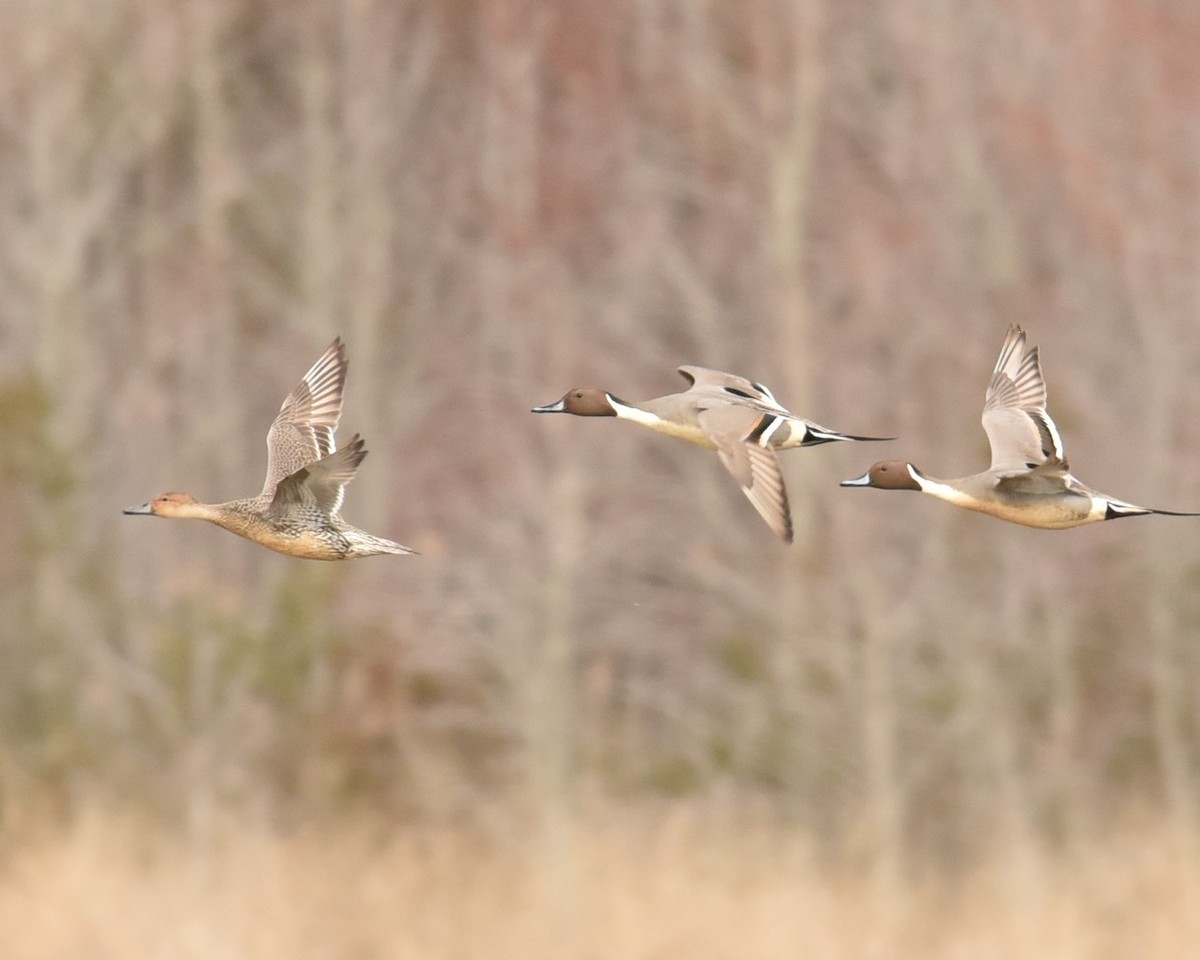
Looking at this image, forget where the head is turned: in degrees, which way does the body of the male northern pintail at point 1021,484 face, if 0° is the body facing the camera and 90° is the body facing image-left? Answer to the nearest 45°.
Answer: approximately 90°

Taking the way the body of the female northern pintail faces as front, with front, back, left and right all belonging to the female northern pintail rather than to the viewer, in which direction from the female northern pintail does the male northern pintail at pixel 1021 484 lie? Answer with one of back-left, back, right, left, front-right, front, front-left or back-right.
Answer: back

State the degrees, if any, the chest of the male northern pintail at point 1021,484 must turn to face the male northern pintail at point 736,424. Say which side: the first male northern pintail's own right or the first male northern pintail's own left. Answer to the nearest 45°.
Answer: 0° — it already faces it

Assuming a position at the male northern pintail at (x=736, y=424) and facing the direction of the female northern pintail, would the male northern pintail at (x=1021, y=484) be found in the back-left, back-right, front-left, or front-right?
back-left

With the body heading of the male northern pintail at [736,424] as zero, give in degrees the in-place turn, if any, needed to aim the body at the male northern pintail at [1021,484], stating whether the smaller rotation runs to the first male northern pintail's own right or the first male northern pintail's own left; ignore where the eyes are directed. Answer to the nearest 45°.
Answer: approximately 180°

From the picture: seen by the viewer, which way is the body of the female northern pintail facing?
to the viewer's left

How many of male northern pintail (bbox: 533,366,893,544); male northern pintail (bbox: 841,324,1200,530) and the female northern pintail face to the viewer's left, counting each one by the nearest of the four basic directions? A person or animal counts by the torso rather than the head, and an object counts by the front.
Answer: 3

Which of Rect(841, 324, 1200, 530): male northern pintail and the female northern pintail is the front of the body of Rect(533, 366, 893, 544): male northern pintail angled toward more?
the female northern pintail

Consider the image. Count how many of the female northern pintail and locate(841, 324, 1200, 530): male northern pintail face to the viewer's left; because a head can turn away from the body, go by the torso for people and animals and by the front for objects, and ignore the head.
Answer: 2

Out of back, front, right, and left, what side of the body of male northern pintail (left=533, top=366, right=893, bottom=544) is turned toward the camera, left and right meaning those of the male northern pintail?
left

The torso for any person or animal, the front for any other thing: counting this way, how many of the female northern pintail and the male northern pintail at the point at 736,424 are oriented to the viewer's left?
2
